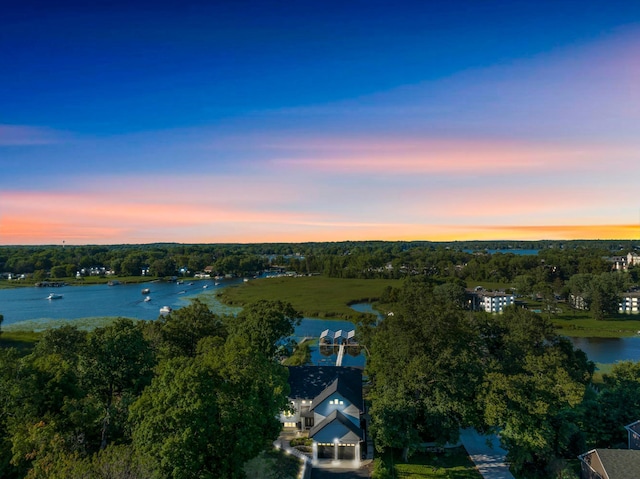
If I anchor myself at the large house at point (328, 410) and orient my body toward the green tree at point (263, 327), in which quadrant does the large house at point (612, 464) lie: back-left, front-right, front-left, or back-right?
back-right

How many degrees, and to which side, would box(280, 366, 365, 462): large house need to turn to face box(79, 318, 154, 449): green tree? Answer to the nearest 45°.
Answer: approximately 90° to its right

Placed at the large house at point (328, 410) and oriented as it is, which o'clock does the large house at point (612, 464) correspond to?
the large house at point (612, 464) is roughly at 10 o'clock from the large house at point (328, 410).

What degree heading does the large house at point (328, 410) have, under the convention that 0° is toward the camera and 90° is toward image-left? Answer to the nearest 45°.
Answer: approximately 0°

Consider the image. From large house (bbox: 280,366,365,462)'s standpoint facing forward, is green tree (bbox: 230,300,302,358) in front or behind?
behind

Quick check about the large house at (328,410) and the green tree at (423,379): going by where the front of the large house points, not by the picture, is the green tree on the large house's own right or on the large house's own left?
on the large house's own left

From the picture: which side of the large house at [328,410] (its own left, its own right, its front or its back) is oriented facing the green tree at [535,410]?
left

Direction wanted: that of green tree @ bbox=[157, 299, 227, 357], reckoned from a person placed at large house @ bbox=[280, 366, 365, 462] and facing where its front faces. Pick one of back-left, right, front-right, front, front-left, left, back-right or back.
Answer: back-right

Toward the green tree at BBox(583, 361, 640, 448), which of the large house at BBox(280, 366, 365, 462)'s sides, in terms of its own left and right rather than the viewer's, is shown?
left

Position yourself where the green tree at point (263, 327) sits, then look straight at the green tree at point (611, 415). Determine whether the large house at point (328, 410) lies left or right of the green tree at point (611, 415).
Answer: right

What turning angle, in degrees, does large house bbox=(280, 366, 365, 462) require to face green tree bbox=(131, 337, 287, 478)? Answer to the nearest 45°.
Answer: approximately 45° to its right
